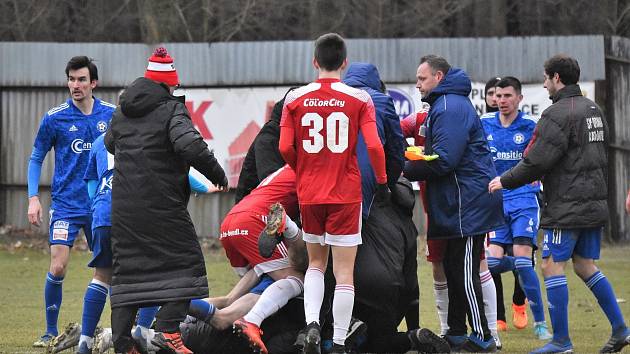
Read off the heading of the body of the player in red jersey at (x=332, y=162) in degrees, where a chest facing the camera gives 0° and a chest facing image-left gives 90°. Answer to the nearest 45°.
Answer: approximately 180°

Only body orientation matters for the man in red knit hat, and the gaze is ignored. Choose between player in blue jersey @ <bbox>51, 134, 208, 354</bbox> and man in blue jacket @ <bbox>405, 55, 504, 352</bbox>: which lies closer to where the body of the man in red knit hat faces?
the man in blue jacket

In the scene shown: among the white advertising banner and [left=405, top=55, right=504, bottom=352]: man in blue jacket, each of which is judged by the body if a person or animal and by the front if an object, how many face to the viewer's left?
1

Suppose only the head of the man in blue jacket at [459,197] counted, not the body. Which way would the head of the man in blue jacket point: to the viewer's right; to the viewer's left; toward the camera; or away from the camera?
to the viewer's left

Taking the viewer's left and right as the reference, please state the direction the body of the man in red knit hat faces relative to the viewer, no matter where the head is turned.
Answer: facing away from the viewer and to the right of the viewer

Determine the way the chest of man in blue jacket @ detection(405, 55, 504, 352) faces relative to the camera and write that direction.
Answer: to the viewer's left

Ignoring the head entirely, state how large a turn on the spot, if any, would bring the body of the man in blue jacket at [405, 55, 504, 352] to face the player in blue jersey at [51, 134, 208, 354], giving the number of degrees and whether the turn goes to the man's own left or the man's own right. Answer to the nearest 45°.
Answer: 0° — they already face them

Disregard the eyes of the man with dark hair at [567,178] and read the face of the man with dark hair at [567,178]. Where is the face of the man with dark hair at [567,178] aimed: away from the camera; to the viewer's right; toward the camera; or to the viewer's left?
to the viewer's left
